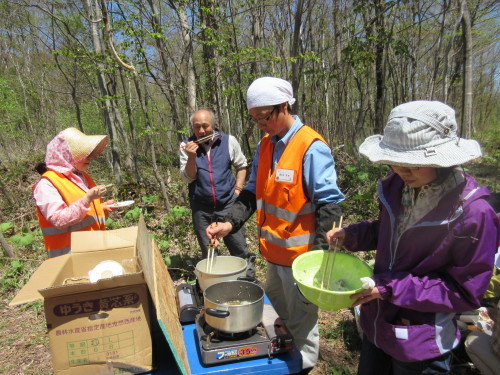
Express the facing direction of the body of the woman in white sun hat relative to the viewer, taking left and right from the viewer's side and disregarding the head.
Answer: facing the viewer and to the left of the viewer

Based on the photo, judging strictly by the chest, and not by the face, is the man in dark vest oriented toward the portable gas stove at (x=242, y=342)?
yes

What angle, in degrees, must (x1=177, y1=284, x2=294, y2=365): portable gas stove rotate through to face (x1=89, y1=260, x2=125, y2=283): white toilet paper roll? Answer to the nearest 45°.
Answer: approximately 135° to its right

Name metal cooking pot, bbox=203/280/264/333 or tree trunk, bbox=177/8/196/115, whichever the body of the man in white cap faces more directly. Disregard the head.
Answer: the metal cooking pot

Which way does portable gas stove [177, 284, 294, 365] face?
toward the camera

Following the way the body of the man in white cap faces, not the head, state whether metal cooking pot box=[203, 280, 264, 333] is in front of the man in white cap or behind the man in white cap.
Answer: in front

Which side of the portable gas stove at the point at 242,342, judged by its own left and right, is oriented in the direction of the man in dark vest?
back

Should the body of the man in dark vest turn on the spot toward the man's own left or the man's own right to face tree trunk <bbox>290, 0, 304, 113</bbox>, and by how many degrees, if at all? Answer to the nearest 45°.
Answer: approximately 135° to the man's own left

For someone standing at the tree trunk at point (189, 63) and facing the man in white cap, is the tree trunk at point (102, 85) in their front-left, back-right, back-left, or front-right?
back-right

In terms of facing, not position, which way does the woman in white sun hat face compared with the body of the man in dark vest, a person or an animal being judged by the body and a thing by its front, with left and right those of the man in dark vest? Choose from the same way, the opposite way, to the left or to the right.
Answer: to the right

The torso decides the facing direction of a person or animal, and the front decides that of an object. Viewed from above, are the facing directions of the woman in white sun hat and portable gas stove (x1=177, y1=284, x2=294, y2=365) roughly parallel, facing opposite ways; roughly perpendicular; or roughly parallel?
roughly perpendicular

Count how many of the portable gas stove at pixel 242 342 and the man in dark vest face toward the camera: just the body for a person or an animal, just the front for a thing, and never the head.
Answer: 2

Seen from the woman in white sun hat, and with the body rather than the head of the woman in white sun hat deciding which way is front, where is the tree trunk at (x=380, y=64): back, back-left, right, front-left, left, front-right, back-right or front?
back-right

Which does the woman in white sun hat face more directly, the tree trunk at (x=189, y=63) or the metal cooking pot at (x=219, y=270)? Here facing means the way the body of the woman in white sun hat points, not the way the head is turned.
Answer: the metal cooking pot

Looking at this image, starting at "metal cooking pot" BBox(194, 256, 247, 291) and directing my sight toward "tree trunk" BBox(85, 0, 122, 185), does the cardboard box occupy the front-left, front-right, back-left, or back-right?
back-left

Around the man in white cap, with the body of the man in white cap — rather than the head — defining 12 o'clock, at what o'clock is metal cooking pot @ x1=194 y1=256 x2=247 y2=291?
The metal cooking pot is roughly at 12 o'clock from the man in white cap.

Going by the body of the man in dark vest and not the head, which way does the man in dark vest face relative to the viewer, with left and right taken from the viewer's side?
facing the viewer
